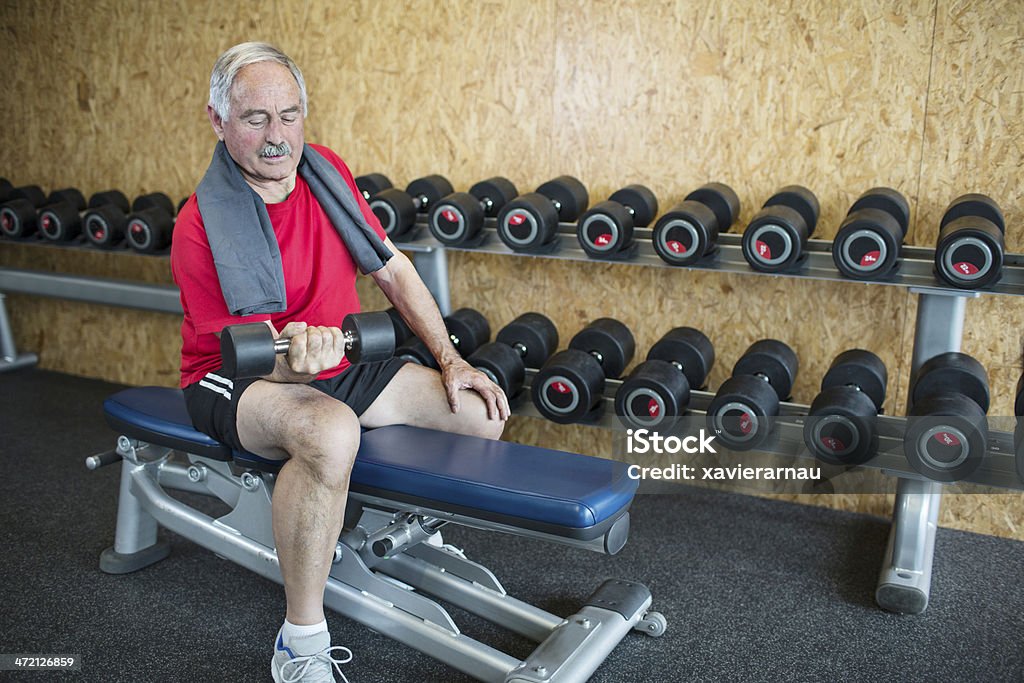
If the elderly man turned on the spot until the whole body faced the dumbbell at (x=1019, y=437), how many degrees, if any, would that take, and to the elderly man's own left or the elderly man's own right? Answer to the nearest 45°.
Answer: approximately 45° to the elderly man's own left

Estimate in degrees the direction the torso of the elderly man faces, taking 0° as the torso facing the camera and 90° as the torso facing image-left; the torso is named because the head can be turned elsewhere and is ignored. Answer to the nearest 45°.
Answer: approximately 315°

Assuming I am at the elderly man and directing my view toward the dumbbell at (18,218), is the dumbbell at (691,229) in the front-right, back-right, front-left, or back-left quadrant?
back-right

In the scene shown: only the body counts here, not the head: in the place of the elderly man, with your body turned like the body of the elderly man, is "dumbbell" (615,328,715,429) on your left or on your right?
on your left

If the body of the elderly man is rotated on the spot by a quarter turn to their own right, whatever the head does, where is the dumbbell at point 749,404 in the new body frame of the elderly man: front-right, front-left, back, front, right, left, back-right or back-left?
back-left

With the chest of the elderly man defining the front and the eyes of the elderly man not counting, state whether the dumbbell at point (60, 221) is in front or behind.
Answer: behind

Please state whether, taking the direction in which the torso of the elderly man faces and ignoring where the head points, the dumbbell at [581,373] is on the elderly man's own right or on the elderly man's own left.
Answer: on the elderly man's own left
